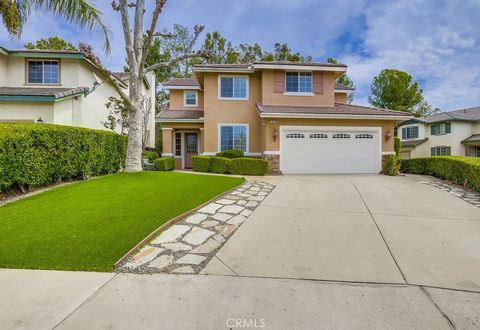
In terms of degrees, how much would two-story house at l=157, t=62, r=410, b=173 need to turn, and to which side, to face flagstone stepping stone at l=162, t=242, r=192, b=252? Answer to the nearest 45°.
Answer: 0° — it already faces it

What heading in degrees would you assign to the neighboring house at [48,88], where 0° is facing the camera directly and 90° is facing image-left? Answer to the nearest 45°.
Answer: approximately 0°

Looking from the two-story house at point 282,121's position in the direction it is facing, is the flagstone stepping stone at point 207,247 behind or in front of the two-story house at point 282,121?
in front

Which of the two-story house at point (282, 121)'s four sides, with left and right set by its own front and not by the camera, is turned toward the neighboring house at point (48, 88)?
right

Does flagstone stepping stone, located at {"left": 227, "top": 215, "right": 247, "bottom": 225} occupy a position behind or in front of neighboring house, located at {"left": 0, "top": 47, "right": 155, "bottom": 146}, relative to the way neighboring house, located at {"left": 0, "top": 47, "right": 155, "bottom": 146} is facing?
in front

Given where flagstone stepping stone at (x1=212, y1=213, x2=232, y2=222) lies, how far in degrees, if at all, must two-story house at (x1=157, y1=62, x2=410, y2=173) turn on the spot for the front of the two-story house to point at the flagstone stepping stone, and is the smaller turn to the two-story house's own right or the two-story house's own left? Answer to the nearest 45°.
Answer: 0° — it already faces it

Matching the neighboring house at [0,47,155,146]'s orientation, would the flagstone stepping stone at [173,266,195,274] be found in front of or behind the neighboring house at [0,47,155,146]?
in front

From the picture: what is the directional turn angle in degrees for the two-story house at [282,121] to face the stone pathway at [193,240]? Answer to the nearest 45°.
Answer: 0° — it already faces it

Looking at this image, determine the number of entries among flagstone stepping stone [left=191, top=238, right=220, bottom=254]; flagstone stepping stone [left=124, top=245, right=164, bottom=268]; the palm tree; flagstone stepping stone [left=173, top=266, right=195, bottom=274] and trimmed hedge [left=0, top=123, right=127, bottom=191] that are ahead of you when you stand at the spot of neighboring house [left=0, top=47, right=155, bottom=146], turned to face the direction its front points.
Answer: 5

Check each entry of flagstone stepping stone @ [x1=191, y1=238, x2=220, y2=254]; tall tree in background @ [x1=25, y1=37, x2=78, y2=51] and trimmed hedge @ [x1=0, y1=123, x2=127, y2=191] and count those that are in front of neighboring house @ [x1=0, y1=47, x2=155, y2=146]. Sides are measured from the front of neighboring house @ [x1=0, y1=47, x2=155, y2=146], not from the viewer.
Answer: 2

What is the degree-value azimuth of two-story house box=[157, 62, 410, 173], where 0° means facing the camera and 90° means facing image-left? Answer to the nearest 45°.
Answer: approximately 0°

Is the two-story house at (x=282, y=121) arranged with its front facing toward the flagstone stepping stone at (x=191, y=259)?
yes

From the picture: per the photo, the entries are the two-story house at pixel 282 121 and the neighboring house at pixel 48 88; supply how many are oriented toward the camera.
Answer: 2

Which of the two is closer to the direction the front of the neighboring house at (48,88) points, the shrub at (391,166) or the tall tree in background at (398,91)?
the shrub
